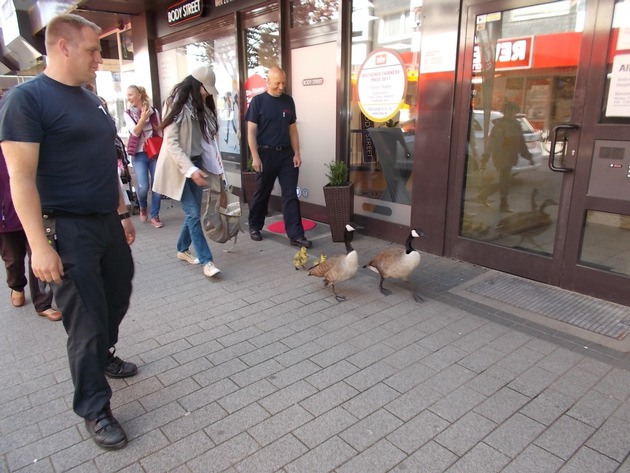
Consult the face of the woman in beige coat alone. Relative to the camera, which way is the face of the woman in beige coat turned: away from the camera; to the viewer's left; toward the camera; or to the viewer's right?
to the viewer's right

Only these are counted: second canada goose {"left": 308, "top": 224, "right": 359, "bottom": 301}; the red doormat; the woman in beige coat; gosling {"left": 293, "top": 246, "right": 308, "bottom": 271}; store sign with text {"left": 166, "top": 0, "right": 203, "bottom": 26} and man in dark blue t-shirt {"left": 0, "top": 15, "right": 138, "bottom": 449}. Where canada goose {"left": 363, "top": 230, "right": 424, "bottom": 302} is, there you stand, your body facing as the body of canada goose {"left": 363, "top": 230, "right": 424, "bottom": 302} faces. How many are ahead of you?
0

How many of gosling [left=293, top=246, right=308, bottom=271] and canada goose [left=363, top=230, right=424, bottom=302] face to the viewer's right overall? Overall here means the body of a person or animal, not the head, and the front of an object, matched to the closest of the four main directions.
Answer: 2

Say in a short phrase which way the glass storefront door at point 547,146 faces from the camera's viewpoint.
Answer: facing the viewer and to the left of the viewer

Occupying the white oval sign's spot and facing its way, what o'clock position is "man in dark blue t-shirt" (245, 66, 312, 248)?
The man in dark blue t-shirt is roughly at 1 o'clock from the white oval sign.

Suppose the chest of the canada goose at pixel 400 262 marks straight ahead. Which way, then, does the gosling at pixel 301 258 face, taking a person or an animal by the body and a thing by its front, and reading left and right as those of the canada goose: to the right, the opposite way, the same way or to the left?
the same way

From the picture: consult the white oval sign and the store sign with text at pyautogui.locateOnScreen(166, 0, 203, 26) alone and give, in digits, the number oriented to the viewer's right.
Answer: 0

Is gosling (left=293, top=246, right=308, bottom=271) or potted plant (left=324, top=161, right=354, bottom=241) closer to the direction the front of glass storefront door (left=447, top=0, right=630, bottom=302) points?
the gosling

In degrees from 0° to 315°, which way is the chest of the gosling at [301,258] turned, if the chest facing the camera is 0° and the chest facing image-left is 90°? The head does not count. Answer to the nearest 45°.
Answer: approximately 270°

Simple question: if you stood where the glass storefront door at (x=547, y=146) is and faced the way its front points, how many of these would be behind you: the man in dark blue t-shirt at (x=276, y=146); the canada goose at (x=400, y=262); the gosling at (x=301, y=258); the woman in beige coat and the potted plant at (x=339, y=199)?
0

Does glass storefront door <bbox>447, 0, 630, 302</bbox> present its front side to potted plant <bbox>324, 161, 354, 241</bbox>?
no

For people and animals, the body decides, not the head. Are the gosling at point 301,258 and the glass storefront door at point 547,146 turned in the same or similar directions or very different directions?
very different directions

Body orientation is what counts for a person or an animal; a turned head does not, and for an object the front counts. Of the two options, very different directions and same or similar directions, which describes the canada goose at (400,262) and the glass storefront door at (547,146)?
very different directions

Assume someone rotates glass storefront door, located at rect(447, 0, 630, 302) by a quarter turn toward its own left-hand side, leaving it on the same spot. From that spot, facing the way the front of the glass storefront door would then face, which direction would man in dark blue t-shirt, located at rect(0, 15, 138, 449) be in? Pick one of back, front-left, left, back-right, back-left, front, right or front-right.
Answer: right

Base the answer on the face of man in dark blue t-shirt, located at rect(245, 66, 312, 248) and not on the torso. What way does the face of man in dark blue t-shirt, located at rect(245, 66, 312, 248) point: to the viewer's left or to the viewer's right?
to the viewer's right

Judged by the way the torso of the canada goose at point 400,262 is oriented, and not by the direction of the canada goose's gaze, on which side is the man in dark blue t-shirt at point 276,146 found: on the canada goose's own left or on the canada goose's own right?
on the canada goose's own left

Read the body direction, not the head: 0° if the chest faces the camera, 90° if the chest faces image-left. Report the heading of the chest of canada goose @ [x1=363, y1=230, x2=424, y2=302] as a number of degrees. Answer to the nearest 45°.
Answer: approximately 270°

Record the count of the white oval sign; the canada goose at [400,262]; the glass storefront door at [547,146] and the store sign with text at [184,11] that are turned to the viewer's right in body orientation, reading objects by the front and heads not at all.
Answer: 1

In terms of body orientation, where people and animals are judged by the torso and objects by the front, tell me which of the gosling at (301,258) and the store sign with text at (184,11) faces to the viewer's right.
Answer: the gosling

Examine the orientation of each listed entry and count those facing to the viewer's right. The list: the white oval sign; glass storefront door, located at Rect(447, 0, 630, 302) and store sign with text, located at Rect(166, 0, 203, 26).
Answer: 0

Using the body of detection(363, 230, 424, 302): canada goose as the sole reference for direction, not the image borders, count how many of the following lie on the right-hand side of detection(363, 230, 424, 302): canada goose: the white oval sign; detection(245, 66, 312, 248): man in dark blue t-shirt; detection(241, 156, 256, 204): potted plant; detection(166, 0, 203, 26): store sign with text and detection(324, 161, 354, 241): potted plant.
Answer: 0
